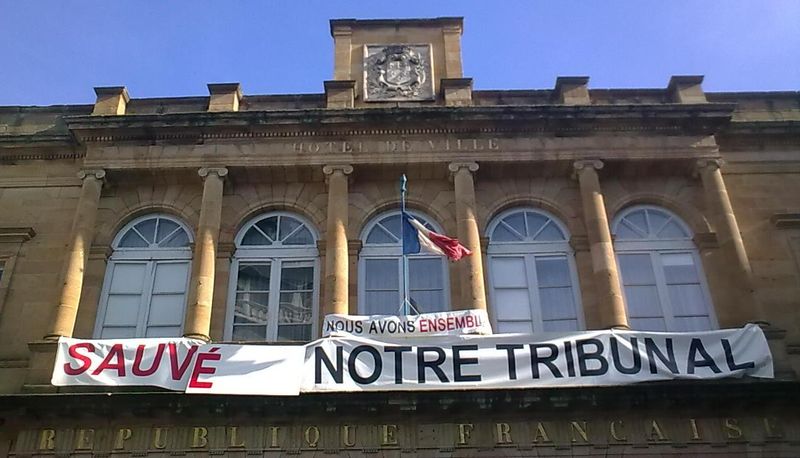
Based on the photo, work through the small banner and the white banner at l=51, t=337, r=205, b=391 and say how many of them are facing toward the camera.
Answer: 2

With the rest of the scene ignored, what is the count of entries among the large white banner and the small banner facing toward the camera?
2

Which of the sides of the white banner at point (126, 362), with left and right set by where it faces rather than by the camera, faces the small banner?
left

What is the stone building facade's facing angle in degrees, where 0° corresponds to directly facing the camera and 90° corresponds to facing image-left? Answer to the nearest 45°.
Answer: approximately 0°

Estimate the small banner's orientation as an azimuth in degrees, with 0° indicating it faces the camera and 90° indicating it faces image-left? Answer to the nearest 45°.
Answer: approximately 0°

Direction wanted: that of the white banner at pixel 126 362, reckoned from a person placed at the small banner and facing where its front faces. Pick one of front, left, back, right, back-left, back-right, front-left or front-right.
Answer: right
